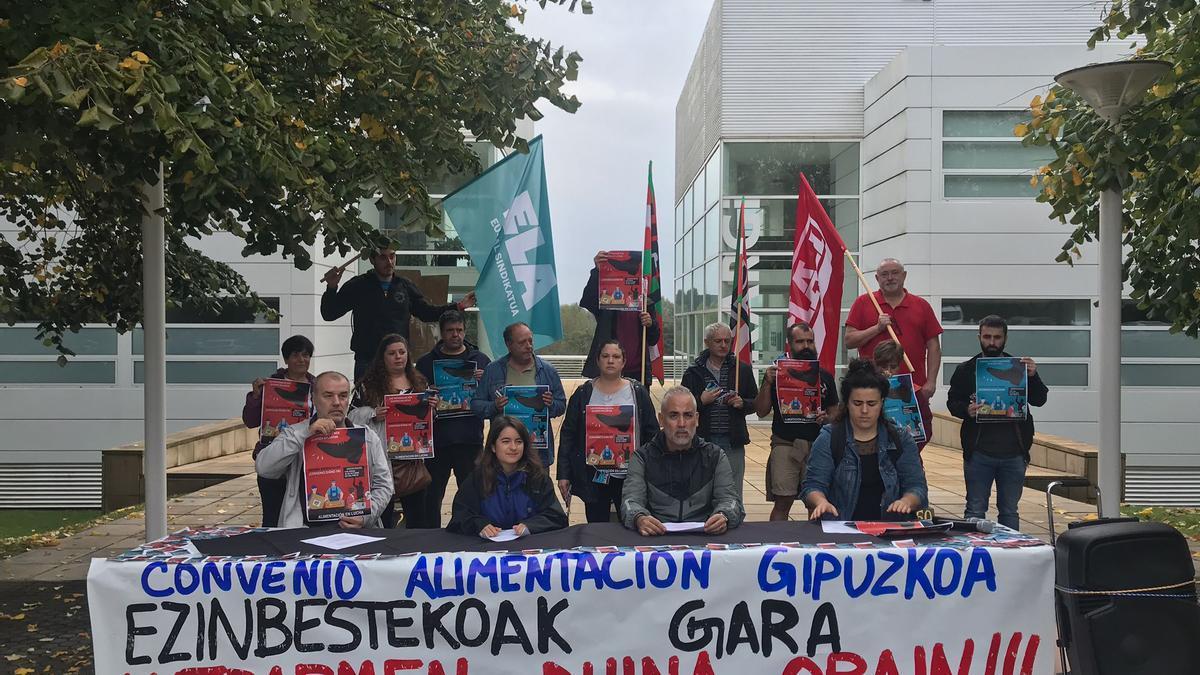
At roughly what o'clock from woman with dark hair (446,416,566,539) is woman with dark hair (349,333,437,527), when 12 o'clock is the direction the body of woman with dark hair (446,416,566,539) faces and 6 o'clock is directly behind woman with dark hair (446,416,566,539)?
woman with dark hair (349,333,437,527) is roughly at 5 o'clock from woman with dark hair (446,416,566,539).

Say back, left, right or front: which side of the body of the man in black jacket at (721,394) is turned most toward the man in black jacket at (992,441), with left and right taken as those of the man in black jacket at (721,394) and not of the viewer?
left

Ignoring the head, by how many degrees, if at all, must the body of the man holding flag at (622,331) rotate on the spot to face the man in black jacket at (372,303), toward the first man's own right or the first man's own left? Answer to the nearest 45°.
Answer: approximately 90° to the first man's own right

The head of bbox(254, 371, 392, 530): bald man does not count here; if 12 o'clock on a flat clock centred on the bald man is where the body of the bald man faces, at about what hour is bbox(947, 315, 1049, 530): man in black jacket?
The man in black jacket is roughly at 9 o'clock from the bald man.

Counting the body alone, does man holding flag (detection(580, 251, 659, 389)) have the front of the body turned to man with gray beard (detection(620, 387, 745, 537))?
yes

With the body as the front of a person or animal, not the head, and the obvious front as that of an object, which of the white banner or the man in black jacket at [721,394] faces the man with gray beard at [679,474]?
the man in black jacket

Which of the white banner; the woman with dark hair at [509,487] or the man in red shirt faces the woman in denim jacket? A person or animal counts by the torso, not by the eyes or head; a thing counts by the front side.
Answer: the man in red shirt

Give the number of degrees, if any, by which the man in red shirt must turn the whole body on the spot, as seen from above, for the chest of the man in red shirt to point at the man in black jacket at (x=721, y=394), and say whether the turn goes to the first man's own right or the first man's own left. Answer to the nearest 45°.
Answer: approximately 45° to the first man's own right

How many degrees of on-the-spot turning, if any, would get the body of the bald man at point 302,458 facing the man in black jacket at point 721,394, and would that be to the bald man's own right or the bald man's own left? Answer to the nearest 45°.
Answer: approximately 90° to the bald man's own left
